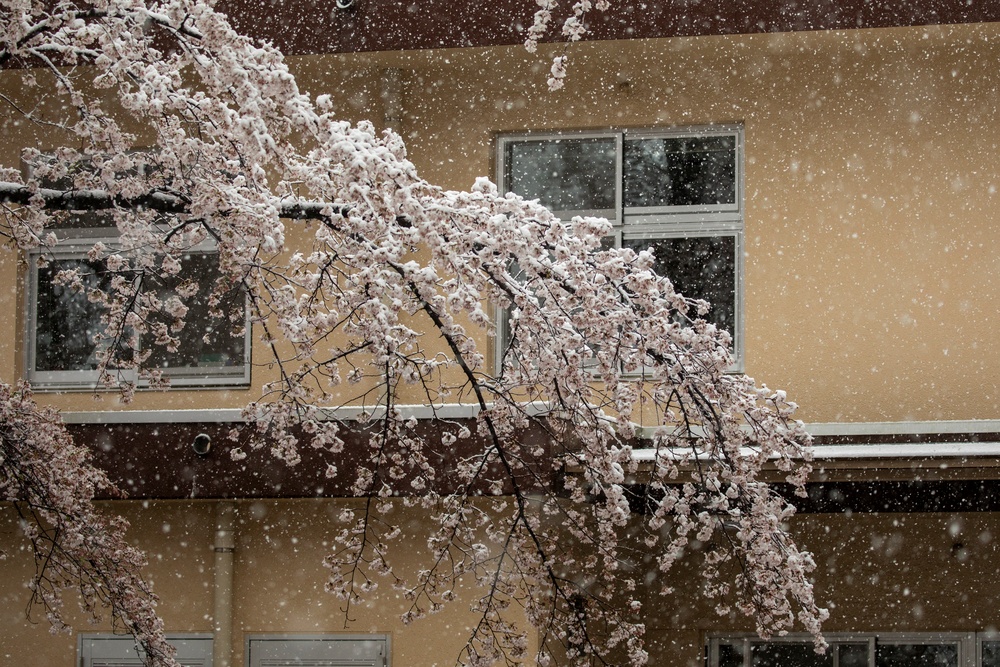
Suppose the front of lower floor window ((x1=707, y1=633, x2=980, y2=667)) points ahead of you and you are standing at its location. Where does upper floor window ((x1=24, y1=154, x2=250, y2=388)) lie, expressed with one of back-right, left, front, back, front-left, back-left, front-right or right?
right

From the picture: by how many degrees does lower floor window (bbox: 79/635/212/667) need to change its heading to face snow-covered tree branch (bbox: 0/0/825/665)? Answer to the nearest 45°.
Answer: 0° — it already faces it

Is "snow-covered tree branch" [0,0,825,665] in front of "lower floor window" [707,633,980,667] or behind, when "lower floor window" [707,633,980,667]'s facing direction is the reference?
in front

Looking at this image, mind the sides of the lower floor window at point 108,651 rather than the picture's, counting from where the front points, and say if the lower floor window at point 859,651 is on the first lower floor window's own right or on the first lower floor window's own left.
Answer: on the first lower floor window's own left

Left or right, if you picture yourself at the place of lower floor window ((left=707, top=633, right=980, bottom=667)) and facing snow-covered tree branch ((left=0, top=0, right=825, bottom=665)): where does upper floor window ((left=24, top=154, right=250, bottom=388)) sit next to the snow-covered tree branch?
right

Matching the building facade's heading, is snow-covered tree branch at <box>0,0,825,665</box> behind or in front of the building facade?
in front

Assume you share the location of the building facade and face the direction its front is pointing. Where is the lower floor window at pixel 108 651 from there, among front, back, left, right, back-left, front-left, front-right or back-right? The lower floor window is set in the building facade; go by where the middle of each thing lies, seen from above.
right

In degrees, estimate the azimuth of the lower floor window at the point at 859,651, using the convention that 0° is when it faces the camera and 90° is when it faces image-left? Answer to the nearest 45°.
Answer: approximately 0°

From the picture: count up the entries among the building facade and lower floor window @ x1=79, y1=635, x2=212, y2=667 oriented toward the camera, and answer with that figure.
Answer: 2
